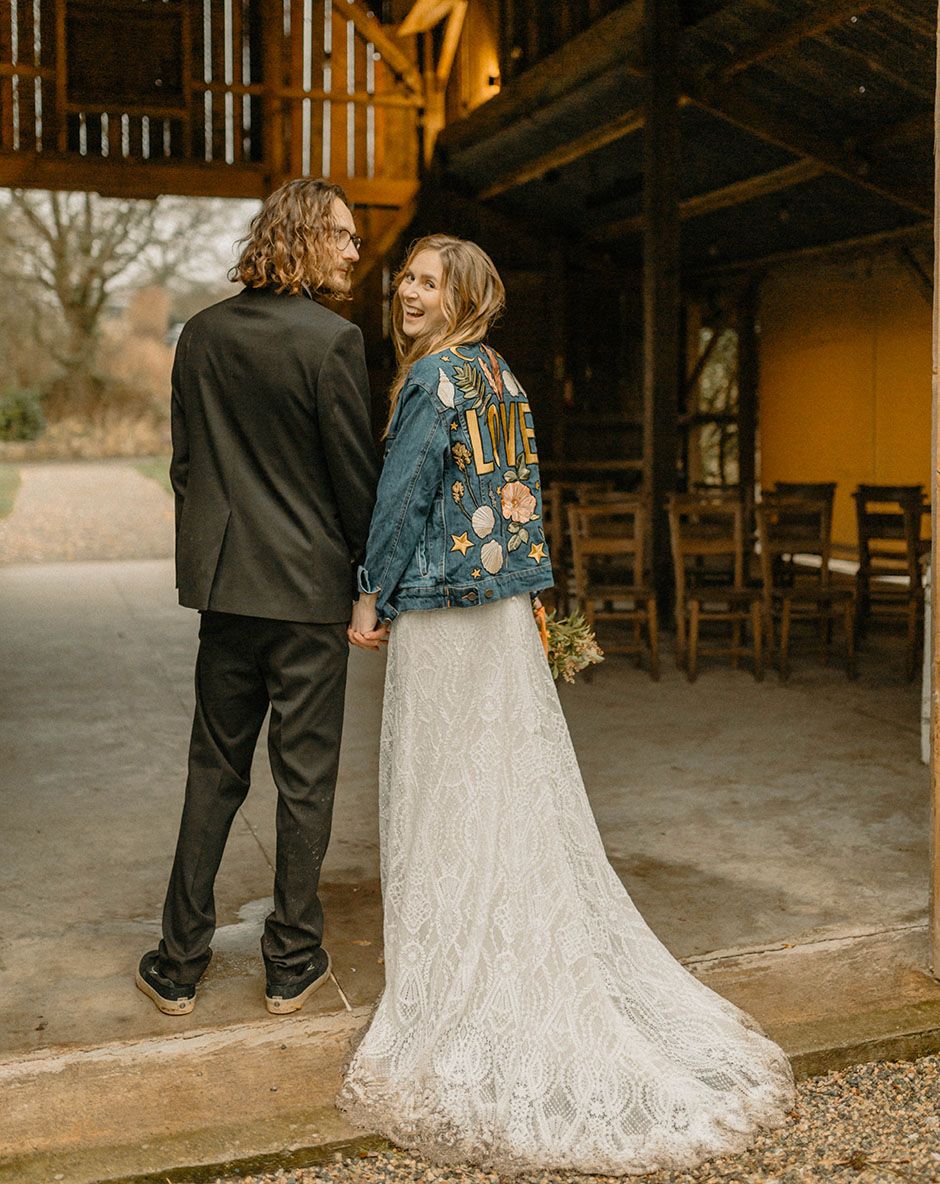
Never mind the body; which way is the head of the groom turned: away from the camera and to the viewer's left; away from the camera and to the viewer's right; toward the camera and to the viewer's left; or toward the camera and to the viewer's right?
away from the camera and to the viewer's right

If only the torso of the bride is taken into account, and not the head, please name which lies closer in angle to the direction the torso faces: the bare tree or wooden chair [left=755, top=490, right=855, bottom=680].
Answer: the bare tree

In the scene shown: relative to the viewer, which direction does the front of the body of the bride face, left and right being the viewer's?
facing away from the viewer and to the left of the viewer

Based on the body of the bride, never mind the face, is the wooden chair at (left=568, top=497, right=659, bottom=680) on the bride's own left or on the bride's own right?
on the bride's own right

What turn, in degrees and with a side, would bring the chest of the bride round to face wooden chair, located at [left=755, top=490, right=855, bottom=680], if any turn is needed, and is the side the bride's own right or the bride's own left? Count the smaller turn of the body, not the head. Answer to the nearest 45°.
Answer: approximately 45° to the bride's own right
